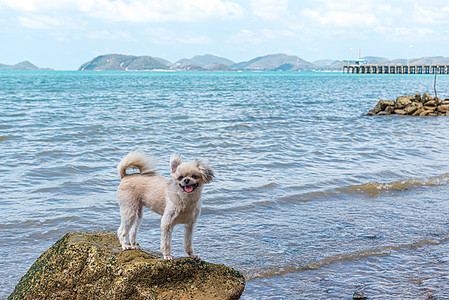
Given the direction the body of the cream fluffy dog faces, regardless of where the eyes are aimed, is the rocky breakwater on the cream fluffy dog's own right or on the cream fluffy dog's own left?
on the cream fluffy dog's own left

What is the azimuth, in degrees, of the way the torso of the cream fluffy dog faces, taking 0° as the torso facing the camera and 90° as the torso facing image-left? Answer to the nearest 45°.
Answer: approximately 315°
